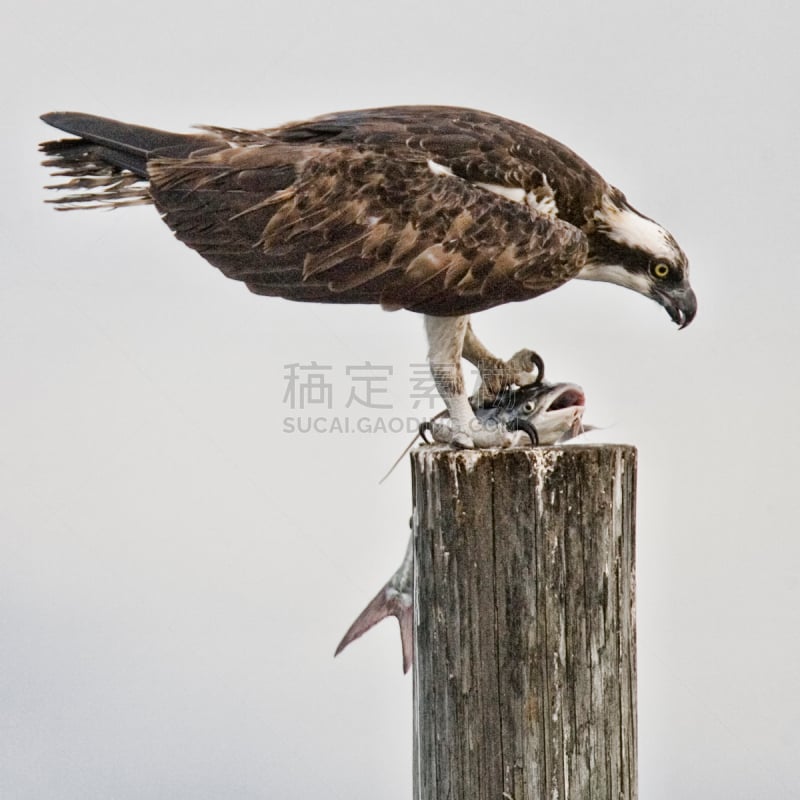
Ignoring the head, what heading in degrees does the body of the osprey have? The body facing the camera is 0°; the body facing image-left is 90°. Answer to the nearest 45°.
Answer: approximately 270°

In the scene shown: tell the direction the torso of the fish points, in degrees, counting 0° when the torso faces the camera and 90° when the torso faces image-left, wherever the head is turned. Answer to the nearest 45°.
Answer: approximately 270°
